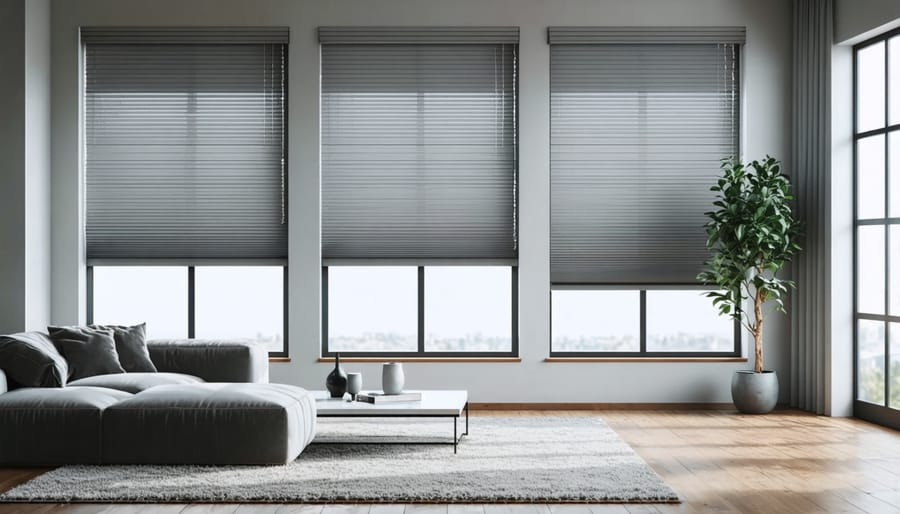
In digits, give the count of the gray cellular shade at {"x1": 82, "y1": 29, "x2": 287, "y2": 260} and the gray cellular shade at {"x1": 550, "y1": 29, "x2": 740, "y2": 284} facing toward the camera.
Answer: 2

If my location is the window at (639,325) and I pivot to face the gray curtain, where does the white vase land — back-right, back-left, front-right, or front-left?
back-right

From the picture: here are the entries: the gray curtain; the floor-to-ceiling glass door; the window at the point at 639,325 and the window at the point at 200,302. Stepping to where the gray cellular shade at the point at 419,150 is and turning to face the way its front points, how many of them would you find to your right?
1

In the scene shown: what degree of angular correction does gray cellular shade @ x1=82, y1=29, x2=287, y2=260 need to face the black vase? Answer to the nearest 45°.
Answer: approximately 45° to its left

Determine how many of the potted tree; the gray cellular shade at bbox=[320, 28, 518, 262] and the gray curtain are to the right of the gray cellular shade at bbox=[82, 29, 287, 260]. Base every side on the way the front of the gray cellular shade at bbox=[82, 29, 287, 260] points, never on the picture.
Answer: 0

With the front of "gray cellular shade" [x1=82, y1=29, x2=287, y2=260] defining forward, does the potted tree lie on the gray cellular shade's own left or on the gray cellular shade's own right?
on the gray cellular shade's own left

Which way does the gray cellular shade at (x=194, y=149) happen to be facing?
toward the camera

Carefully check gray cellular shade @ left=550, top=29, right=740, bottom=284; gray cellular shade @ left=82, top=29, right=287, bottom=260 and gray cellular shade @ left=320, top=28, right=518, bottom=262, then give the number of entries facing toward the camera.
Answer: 3

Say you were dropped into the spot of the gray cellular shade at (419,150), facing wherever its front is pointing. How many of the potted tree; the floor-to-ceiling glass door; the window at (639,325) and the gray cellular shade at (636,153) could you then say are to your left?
4

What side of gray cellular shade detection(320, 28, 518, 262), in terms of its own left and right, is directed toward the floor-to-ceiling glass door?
left

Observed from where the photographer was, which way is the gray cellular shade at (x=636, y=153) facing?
facing the viewer

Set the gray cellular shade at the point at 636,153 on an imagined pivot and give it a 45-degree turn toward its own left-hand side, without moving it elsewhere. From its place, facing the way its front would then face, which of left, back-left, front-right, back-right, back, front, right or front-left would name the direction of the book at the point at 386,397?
right

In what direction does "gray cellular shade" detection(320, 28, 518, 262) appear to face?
toward the camera

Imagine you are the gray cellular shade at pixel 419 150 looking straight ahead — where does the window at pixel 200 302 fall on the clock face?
The window is roughly at 3 o'clock from the gray cellular shade.

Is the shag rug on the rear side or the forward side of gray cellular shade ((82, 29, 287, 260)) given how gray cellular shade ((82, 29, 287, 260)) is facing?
on the forward side

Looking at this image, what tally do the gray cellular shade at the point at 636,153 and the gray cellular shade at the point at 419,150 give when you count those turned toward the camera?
2

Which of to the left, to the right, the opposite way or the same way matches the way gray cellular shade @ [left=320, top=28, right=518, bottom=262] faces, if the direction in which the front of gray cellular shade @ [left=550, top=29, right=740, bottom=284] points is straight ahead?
the same way
